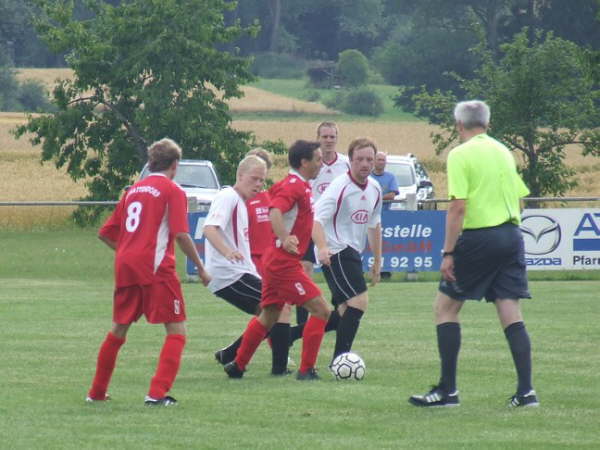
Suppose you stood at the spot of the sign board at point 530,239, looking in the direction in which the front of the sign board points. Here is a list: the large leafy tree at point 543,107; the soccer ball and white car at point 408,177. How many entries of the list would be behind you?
2

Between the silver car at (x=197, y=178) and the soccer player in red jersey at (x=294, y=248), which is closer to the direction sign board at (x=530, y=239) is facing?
the soccer player in red jersey

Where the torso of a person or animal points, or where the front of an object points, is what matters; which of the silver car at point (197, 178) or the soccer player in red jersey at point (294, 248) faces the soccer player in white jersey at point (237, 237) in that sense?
the silver car

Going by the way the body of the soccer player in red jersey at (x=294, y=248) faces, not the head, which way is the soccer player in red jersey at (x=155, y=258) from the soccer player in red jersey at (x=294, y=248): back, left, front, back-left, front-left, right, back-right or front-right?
back-right

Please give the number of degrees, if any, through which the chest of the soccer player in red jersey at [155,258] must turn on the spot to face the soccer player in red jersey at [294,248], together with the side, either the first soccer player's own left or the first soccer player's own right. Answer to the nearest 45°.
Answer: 0° — they already face them

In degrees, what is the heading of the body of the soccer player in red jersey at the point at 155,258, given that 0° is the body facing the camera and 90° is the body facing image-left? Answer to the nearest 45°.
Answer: approximately 225°

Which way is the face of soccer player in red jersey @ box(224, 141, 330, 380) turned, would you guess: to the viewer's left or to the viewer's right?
to the viewer's right

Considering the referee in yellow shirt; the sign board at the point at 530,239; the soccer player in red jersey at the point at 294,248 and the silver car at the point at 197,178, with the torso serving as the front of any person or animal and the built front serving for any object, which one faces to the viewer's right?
the soccer player in red jersey

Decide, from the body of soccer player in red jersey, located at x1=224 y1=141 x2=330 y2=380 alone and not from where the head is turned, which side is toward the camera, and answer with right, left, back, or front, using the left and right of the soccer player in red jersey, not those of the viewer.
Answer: right

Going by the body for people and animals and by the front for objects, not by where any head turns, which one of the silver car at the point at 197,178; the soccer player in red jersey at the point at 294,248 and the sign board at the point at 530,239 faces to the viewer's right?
the soccer player in red jersey

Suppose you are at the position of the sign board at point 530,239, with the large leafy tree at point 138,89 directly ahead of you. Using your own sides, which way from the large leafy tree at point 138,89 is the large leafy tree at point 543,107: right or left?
right

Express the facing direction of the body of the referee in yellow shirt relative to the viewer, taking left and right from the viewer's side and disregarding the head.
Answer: facing away from the viewer and to the left of the viewer
